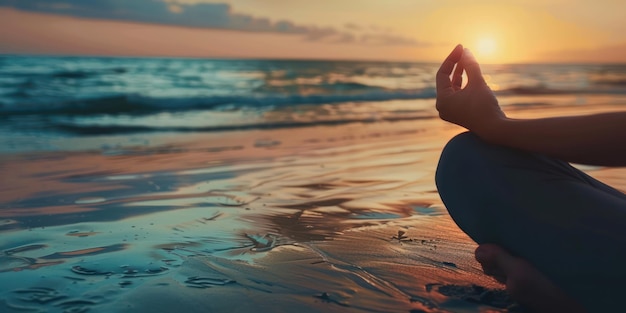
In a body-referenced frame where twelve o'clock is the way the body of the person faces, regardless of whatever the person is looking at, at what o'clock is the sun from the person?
The sun is roughly at 3 o'clock from the person.

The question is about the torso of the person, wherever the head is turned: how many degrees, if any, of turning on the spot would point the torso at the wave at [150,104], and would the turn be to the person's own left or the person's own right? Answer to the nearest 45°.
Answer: approximately 45° to the person's own right

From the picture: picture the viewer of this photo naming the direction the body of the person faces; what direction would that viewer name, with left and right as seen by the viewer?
facing to the left of the viewer

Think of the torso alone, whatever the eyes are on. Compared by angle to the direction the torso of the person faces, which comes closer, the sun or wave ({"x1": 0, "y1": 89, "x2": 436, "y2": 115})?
the wave
